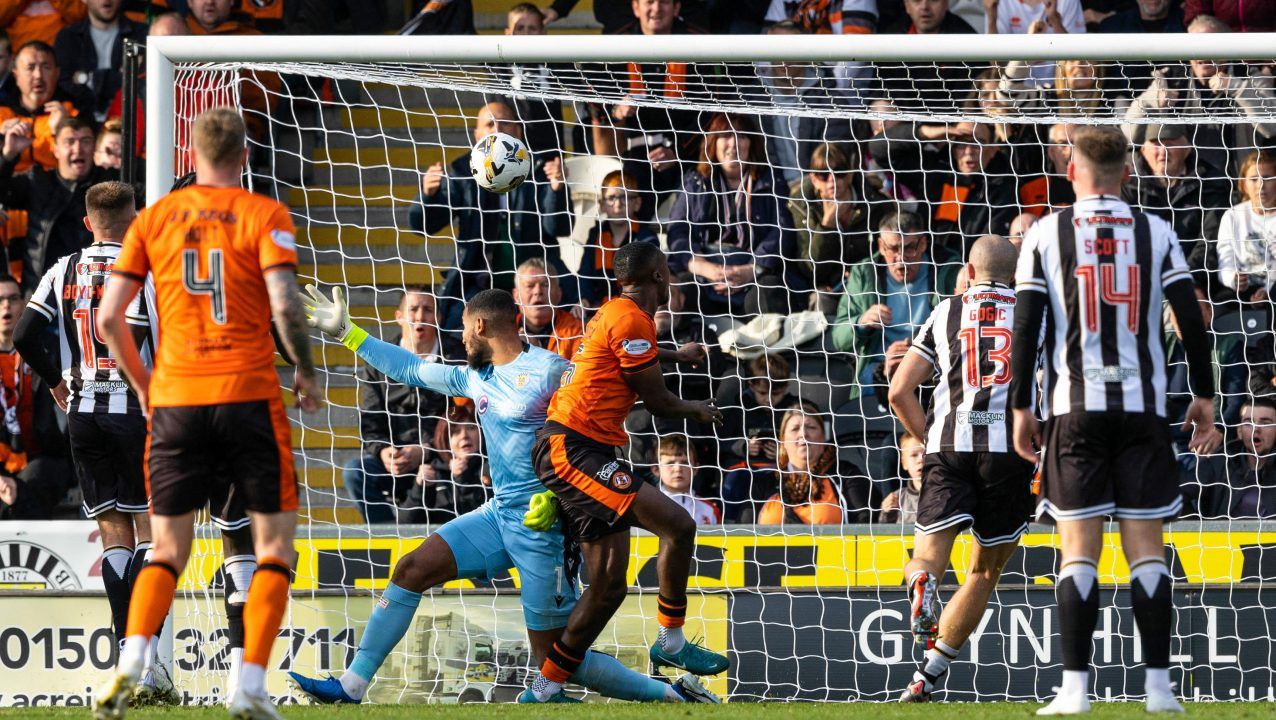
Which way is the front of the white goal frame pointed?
toward the camera

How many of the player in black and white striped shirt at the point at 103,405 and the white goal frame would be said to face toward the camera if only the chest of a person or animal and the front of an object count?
1

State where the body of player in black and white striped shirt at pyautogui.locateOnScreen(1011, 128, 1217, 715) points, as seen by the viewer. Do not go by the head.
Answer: away from the camera

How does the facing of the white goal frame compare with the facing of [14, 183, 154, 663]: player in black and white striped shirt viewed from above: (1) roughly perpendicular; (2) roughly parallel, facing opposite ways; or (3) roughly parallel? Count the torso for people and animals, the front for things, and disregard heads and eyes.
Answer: roughly parallel, facing opposite ways

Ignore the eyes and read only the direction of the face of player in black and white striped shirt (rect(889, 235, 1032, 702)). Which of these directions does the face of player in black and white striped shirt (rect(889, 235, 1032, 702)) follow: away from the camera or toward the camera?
away from the camera

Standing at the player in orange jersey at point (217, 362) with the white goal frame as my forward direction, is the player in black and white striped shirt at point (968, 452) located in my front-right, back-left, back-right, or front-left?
front-right

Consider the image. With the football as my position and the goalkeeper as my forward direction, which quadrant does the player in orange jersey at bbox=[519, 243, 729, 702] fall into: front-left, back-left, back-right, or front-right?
front-left

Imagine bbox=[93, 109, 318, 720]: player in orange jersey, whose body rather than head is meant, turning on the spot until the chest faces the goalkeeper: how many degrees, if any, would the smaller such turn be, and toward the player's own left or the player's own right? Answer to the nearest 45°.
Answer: approximately 45° to the player's own right

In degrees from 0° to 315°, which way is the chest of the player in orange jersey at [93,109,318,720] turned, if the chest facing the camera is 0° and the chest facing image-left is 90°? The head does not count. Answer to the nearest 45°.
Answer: approximately 180°

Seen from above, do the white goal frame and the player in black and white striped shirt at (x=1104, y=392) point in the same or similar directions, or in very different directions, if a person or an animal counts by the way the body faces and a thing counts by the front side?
very different directions

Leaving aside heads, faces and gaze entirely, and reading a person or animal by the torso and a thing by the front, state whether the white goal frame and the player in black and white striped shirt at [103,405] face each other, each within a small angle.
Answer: no

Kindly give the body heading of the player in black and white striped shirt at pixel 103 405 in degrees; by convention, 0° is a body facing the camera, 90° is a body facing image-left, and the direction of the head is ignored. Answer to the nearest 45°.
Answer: approximately 180°

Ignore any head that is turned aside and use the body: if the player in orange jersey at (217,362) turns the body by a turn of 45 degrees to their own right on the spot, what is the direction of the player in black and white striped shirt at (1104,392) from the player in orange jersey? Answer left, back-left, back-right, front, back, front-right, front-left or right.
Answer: front-right

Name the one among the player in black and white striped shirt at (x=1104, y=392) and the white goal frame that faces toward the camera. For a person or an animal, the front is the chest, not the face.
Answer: the white goal frame
